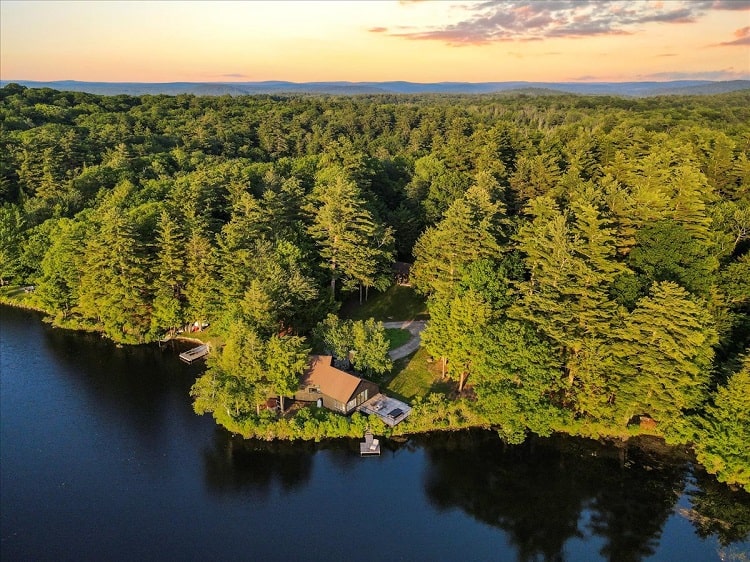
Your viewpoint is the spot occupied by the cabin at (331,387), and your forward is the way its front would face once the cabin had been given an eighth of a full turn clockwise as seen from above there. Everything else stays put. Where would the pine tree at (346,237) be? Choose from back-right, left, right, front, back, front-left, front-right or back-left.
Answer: back

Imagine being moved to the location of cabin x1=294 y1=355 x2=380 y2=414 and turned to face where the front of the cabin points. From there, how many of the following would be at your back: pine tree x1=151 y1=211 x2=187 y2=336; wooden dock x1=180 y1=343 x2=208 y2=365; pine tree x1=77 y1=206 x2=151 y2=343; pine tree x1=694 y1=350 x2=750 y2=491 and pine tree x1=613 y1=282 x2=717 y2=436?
3

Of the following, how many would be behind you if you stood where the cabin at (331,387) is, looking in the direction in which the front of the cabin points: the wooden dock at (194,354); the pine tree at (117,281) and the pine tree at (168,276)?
3

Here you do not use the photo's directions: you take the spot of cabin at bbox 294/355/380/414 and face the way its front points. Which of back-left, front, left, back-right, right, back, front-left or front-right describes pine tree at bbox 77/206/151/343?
back

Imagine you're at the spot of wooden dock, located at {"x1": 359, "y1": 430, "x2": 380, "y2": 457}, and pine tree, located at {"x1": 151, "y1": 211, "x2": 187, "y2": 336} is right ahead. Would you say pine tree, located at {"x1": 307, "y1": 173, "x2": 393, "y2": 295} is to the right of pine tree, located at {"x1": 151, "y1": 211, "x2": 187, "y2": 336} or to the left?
right

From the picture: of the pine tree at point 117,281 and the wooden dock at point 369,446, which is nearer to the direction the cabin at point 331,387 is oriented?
the wooden dock

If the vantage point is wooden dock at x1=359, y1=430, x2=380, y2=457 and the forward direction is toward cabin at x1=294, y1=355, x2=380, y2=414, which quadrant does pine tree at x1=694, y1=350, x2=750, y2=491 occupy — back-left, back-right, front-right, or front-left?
back-right

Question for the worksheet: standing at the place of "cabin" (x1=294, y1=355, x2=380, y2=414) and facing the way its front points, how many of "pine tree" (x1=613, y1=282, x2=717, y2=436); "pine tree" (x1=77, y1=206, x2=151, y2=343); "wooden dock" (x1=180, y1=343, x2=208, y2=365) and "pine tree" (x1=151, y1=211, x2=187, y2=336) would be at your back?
3

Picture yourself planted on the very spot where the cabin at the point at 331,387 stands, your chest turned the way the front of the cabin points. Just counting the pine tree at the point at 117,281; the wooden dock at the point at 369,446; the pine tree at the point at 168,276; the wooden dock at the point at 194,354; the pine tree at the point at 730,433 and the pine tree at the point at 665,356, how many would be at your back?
3

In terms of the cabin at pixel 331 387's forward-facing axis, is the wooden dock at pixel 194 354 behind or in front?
behind

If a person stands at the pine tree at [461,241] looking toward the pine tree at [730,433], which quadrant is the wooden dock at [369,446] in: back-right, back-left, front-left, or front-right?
front-right

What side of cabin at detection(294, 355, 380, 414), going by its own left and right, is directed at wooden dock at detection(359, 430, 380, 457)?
front

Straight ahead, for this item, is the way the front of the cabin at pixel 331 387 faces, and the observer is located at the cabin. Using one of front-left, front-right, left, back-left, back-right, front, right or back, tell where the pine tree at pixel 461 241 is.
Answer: left

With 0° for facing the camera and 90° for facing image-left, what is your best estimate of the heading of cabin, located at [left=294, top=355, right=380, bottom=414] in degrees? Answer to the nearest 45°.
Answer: approximately 315°
